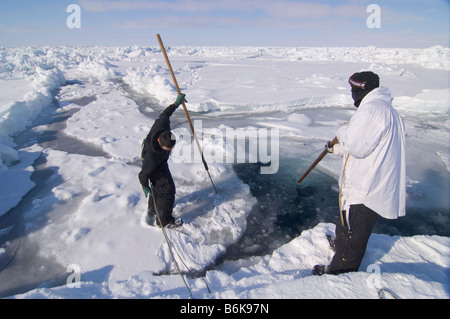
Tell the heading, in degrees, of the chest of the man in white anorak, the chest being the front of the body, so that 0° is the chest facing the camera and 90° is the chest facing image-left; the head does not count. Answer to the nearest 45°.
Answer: approximately 90°
